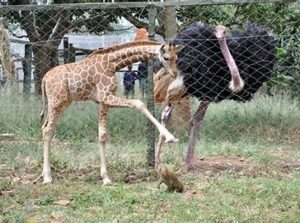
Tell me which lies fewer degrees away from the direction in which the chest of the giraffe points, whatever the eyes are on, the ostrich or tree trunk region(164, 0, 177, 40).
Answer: the ostrich

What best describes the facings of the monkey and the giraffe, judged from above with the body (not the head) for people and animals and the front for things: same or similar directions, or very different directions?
very different directions

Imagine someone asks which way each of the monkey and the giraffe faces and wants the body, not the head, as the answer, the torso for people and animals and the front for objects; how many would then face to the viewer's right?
1

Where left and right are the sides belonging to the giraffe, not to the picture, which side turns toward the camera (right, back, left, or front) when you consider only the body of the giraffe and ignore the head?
right
